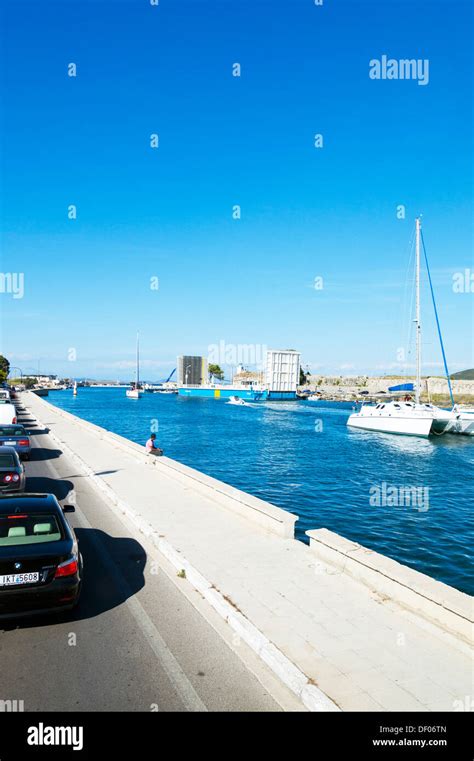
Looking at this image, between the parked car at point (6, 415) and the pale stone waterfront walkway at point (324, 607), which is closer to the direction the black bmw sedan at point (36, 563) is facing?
the parked car

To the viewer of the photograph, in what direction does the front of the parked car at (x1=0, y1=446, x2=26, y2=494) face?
facing away from the viewer

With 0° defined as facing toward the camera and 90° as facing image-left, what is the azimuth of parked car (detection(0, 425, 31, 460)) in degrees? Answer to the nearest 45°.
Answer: approximately 180°

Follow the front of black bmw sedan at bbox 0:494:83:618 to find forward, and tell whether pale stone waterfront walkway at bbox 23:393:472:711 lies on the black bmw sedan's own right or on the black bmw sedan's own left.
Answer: on the black bmw sedan's own right

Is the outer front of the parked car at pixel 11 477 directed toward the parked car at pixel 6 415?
yes

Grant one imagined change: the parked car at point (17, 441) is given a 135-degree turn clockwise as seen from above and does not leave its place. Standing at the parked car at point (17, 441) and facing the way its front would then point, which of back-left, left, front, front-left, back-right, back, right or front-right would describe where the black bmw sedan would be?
front-right

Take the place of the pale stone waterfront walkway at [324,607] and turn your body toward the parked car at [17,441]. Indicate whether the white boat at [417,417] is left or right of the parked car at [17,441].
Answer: right

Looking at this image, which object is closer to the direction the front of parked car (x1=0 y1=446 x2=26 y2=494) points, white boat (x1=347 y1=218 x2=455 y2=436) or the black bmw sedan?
the white boat

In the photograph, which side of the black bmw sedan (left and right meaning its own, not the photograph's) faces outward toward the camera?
back

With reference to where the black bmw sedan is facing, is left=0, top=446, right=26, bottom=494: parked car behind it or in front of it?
in front

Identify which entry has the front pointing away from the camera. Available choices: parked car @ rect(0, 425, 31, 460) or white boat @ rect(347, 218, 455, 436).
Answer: the parked car

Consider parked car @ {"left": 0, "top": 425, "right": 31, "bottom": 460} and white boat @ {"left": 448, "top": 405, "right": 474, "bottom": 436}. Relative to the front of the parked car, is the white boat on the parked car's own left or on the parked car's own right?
on the parked car's own right

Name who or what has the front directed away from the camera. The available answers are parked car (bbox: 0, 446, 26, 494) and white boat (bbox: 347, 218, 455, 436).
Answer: the parked car
